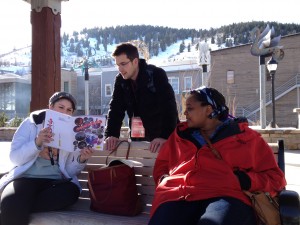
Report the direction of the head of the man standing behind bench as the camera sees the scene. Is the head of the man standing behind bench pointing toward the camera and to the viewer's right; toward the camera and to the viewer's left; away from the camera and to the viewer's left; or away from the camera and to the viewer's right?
toward the camera and to the viewer's left

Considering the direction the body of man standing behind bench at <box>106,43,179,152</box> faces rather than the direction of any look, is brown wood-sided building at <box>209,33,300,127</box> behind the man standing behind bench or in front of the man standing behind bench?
behind

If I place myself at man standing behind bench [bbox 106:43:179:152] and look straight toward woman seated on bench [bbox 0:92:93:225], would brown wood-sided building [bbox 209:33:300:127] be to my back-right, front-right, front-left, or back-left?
back-right

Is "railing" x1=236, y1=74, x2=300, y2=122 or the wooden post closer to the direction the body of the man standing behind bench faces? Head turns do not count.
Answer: the wooden post

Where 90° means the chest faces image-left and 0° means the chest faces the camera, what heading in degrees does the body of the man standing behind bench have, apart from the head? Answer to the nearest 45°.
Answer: approximately 45°
